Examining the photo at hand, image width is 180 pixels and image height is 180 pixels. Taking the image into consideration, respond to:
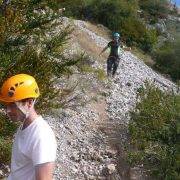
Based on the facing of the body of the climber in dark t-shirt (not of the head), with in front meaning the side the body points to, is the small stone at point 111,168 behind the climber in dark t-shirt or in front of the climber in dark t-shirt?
in front

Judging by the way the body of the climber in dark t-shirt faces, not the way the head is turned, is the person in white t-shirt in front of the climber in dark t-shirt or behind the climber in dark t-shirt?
in front

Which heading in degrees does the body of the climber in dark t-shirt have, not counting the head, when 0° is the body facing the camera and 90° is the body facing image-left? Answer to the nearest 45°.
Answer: approximately 0°
